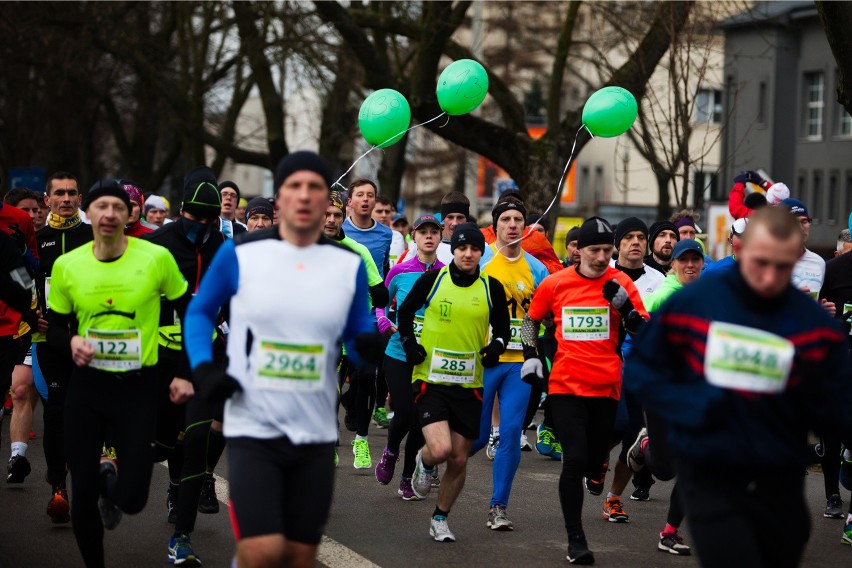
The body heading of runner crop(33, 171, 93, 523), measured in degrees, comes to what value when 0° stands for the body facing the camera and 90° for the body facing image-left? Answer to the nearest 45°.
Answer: approximately 0°

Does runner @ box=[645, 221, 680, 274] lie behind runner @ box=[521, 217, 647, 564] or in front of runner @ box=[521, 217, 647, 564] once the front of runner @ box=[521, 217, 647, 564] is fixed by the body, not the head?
behind
